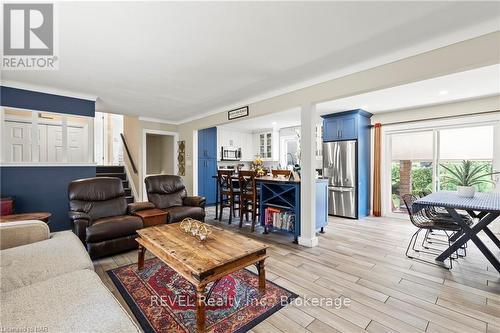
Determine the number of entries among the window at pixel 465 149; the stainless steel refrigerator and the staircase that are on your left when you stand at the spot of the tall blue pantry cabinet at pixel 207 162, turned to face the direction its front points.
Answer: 2

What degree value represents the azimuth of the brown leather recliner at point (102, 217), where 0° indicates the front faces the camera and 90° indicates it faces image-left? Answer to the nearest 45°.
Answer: approximately 315°

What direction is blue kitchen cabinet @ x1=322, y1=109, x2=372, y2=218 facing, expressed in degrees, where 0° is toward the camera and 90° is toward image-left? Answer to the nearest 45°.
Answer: approximately 45°

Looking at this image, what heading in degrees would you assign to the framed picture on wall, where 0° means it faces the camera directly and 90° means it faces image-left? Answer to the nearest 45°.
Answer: approximately 45°

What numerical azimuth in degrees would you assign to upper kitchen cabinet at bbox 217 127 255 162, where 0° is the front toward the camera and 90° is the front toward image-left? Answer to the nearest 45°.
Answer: approximately 315°
